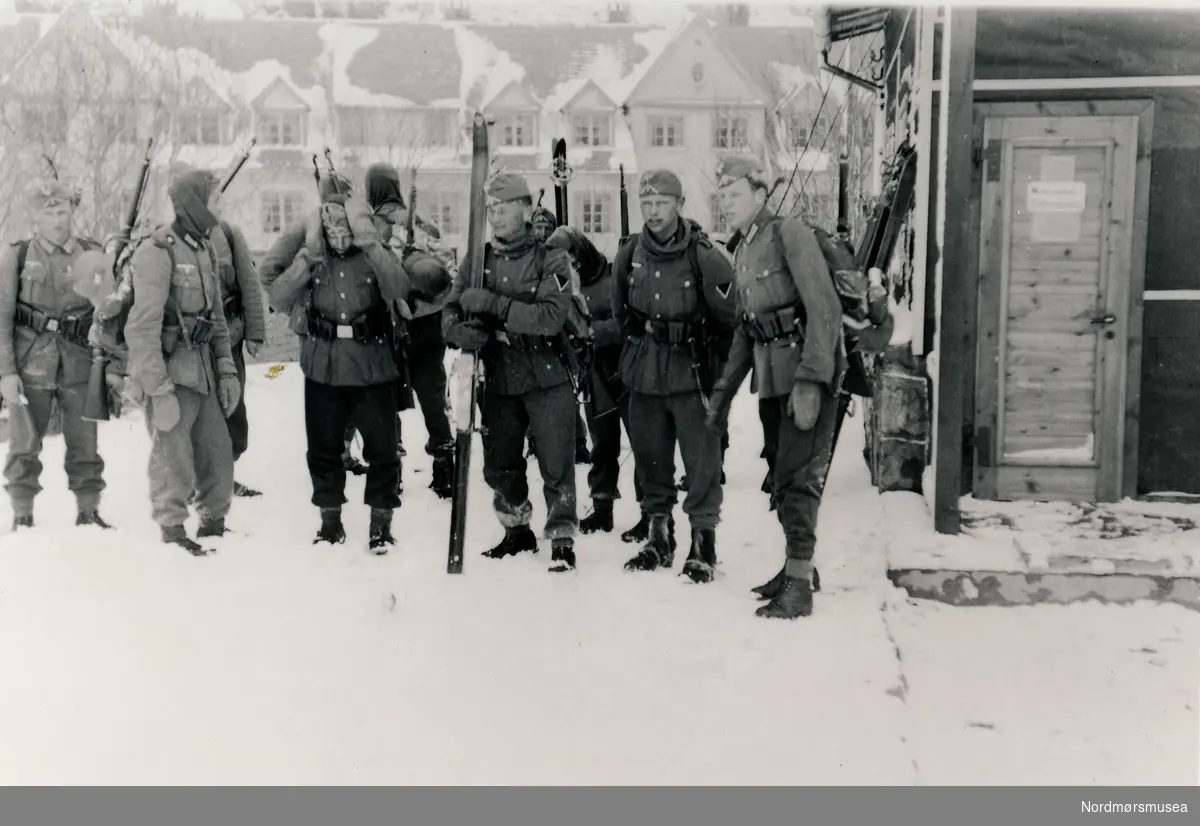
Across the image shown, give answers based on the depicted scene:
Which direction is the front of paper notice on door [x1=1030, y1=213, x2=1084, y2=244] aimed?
toward the camera

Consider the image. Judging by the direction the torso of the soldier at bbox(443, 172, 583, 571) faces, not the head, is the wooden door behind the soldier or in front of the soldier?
behind

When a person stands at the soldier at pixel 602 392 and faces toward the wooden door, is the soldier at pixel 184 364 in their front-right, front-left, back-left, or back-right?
back-right

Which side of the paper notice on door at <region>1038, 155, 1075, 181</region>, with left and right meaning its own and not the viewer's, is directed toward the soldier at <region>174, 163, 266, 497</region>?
right

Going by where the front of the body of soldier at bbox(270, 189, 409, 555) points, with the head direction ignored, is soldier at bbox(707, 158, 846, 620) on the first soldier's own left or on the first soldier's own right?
on the first soldier's own left

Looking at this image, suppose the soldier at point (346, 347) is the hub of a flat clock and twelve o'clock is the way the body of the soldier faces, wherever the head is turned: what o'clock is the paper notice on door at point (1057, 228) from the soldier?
The paper notice on door is roughly at 9 o'clock from the soldier.

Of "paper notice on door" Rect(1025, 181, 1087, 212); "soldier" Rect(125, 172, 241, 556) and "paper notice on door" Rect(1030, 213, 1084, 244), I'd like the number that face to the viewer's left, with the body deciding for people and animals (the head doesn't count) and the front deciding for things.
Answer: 0

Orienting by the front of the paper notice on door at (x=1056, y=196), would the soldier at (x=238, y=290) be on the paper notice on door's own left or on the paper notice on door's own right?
on the paper notice on door's own right

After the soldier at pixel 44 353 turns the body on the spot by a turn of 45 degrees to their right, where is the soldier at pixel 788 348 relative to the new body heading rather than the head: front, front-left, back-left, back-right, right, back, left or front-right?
left

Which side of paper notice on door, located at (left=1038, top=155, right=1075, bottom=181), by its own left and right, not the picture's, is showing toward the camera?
front

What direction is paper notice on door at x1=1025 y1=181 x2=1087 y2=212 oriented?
toward the camera

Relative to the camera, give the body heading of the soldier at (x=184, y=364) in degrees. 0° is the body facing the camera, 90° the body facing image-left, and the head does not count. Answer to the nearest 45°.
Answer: approximately 315°
